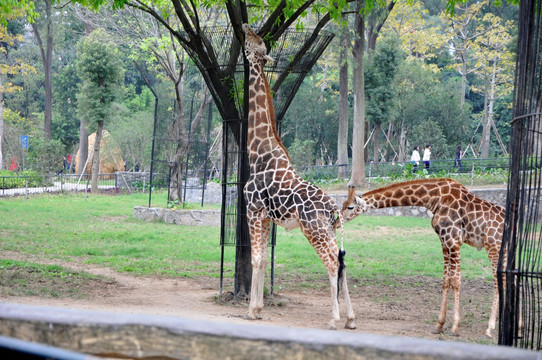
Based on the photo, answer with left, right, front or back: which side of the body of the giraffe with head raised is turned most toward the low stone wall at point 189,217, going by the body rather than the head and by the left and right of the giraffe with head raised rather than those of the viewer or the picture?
right

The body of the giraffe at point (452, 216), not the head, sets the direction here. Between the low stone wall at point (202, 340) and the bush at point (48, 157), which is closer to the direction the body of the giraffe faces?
the bush

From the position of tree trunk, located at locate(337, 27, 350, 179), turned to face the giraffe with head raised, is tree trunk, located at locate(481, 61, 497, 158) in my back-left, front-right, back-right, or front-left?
back-left

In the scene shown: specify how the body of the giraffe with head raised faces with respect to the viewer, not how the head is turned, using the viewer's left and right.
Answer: facing to the left of the viewer

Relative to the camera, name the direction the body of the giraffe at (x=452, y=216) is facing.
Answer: to the viewer's left

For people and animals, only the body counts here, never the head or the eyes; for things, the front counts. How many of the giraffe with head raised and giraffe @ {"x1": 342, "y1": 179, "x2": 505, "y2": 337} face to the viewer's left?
2

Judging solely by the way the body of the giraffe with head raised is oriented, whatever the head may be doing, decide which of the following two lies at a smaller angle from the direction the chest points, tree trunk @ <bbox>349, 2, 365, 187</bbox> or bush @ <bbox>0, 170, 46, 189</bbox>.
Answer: the bush

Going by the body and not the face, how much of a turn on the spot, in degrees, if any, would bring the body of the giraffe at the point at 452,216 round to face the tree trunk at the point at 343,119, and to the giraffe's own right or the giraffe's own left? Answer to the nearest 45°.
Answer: approximately 90° to the giraffe's own right

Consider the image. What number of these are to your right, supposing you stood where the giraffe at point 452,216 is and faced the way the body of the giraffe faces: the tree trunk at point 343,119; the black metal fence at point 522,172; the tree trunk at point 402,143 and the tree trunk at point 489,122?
3

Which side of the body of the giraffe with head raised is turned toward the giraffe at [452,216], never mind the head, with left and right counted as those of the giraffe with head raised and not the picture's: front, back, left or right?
back

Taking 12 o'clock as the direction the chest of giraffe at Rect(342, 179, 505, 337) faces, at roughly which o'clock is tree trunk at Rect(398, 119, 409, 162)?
The tree trunk is roughly at 3 o'clock from the giraffe.

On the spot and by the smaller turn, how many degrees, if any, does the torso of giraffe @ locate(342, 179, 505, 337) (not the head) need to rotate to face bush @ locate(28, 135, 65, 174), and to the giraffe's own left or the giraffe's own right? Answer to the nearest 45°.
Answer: approximately 45° to the giraffe's own right
